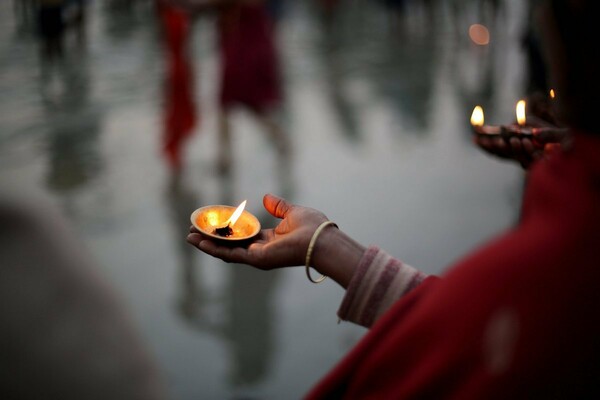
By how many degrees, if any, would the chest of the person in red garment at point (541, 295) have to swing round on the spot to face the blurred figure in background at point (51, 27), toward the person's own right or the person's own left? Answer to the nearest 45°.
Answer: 0° — they already face them

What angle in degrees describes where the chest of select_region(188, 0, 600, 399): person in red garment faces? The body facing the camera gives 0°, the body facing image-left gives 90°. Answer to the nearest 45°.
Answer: approximately 135°
